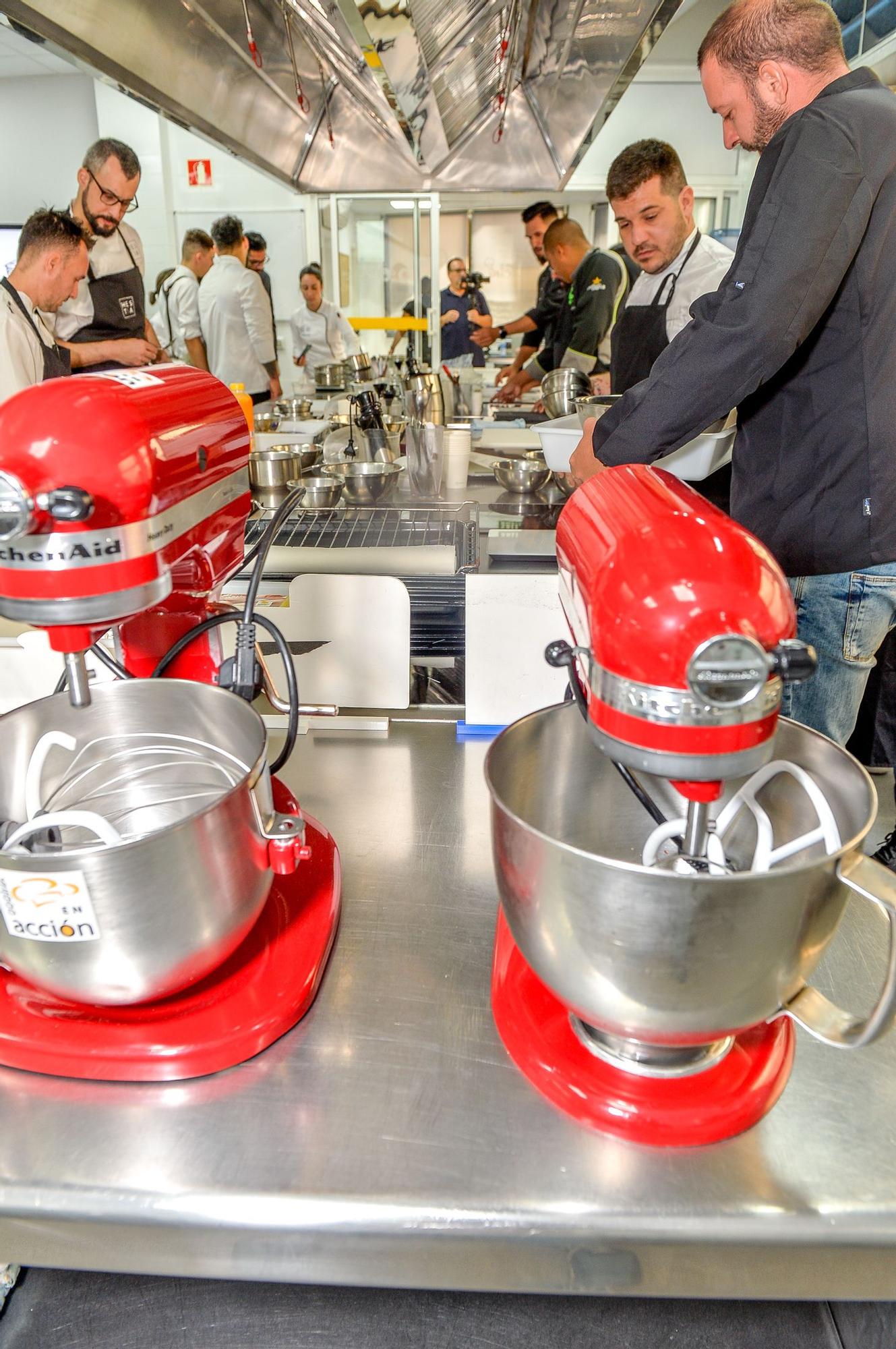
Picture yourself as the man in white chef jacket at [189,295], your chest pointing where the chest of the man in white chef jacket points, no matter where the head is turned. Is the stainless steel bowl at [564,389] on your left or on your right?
on your right

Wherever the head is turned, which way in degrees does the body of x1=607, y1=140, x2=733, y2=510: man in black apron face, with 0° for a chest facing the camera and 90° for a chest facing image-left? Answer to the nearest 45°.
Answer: approximately 45°

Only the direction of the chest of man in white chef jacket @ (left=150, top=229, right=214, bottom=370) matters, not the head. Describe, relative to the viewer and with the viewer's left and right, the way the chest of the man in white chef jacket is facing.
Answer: facing to the right of the viewer

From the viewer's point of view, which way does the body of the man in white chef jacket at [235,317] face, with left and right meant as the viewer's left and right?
facing away from the viewer and to the right of the viewer

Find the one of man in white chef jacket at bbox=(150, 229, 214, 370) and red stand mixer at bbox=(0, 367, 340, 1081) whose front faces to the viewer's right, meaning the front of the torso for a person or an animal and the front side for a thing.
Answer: the man in white chef jacket

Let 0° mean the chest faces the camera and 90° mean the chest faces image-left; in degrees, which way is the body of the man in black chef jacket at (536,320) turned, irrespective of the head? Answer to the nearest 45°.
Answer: approximately 45°

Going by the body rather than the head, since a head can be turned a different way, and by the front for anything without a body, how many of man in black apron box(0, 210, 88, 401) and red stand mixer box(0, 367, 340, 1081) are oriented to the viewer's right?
1

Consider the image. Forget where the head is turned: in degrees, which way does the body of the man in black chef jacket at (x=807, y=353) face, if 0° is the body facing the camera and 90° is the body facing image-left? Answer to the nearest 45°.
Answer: approximately 90°

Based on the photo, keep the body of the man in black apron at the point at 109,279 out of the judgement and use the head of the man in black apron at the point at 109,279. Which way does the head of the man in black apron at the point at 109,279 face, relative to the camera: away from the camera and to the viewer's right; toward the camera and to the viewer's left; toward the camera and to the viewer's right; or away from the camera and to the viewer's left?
toward the camera and to the viewer's right

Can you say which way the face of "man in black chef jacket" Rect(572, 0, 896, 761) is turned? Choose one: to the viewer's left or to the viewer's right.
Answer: to the viewer's left
